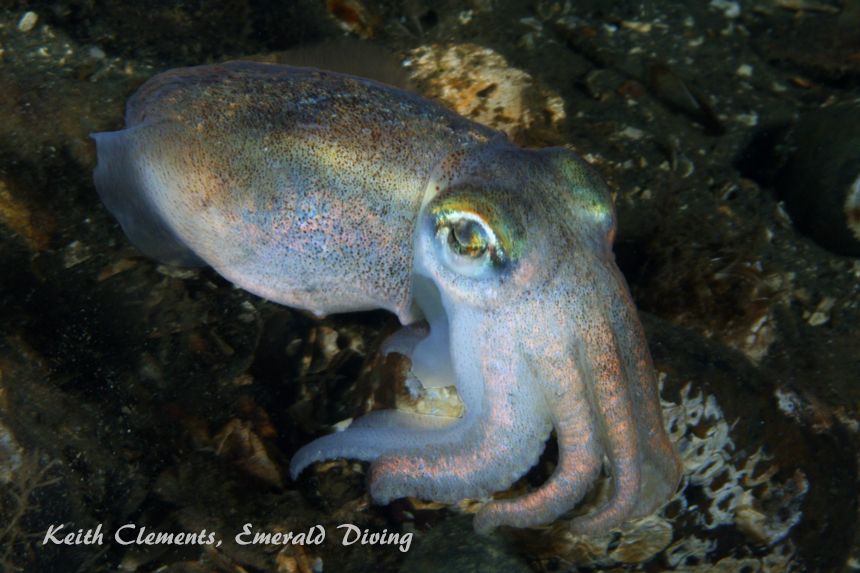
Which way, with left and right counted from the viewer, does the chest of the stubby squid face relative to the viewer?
facing the viewer and to the right of the viewer

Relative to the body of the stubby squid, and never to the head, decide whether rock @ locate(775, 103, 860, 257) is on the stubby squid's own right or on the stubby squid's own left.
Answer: on the stubby squid's own left

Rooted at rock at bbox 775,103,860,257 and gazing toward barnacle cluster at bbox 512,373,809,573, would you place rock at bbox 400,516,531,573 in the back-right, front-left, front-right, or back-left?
front-right
